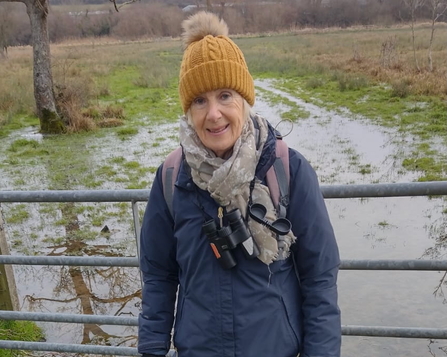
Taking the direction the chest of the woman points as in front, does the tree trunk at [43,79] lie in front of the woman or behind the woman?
behind

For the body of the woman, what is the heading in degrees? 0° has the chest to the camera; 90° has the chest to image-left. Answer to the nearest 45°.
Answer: approximately 0°
